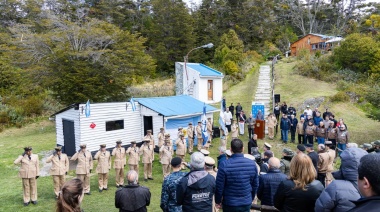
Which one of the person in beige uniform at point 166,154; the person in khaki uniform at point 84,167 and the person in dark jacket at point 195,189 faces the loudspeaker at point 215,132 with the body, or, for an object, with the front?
the person in dark jacket

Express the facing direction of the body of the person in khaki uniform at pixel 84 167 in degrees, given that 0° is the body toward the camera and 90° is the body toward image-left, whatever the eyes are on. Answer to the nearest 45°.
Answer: approximately 0°

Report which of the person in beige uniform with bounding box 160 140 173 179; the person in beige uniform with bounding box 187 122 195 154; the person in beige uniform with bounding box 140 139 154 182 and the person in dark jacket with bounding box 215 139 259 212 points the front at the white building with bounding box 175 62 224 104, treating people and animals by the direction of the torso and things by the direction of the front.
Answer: the person in dark jacket

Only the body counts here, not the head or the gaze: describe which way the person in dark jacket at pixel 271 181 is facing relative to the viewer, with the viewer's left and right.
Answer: facing away from the viewer

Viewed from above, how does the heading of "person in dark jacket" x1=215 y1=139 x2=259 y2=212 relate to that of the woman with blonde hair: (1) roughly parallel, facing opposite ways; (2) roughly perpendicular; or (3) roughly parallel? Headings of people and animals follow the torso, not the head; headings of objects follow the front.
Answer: roughly parallel

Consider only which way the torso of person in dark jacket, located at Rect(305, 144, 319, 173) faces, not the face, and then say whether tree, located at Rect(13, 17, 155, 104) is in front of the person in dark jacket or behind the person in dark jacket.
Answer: in front

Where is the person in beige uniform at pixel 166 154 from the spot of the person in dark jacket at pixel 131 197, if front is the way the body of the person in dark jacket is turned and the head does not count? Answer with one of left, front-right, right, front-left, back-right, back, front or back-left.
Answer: front

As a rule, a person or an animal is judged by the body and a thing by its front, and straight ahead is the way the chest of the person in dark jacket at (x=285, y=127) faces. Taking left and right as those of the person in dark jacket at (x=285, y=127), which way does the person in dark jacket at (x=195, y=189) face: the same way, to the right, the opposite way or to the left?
the opposite way

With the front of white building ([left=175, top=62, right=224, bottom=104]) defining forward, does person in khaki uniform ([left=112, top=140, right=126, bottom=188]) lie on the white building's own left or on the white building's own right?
on the white building's own right

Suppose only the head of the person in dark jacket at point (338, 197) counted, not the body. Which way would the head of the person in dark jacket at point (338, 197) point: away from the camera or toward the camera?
away from the camera

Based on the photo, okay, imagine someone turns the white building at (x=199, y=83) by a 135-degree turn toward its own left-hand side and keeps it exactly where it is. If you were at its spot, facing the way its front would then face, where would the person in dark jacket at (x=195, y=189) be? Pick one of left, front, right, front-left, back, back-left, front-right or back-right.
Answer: back

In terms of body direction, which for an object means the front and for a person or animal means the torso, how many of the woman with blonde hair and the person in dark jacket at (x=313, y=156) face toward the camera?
0

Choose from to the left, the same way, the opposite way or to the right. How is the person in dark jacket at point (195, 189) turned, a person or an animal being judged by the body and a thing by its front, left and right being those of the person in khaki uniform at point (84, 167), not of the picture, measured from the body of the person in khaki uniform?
the opposite way

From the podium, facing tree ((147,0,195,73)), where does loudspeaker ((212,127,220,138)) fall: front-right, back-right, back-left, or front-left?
front-left

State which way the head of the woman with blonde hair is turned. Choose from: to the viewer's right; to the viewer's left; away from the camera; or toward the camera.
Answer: away from the camera

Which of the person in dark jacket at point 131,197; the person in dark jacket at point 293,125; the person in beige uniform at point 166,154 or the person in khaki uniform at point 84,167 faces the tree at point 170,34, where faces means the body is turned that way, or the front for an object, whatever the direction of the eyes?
the person in dark jacket at point 131,197

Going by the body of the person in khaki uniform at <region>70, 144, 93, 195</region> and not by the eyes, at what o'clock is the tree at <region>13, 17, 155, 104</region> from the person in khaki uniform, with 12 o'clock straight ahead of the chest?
The tree is roughly at 6 o'clock from the person in khaki uniform.

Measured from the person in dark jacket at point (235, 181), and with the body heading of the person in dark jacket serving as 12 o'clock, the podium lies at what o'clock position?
The podium is roughly at 12 o'clock from the person in dark jacket.

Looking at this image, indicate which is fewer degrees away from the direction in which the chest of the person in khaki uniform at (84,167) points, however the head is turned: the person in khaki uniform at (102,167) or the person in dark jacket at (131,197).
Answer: the person in dark jacket
